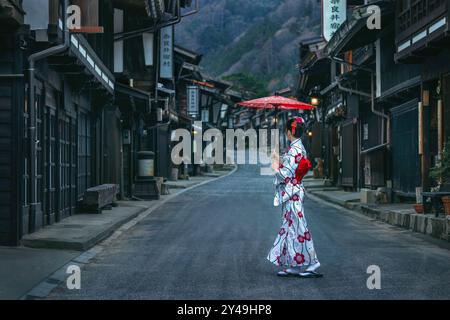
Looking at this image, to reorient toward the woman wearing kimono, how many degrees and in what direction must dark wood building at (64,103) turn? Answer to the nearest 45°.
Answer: approximately 45° to its right

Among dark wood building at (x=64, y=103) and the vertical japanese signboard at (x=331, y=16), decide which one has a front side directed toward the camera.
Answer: the vertical japanese signboard

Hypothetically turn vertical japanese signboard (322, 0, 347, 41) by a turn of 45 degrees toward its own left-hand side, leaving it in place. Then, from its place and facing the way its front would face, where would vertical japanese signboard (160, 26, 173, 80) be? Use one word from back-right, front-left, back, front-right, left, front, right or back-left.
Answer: back-right

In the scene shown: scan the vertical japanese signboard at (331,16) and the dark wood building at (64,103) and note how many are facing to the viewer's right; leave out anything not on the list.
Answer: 1

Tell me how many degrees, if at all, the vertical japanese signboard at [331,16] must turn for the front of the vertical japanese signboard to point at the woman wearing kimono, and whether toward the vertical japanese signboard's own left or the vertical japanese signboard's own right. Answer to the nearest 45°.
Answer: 0° — it already faces them

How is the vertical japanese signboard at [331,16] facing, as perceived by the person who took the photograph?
facing the viewer

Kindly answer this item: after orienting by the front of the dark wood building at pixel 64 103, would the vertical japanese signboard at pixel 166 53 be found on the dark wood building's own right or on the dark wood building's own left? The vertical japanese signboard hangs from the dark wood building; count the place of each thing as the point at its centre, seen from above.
on the dark wood building's own left

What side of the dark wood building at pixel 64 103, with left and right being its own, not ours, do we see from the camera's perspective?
right
